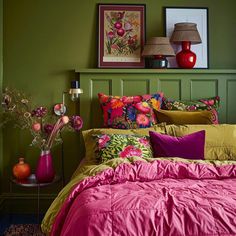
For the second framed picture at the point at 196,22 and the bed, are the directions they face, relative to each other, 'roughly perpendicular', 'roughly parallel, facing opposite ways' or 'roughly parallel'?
roughly parallel

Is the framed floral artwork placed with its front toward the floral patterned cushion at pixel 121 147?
yes

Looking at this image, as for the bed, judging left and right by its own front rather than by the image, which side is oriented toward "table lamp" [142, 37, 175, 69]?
back

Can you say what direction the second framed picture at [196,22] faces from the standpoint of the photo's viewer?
facing the viewer

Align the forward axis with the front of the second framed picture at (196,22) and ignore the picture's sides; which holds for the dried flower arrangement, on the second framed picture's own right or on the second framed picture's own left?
on the second framed picture's own right

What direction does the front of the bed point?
toward the camera

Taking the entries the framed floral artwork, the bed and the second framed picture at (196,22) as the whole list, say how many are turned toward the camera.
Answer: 3

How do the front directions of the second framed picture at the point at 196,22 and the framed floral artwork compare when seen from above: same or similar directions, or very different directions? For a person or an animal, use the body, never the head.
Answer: same or similar directions

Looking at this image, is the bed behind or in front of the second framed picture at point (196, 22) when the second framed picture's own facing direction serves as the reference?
in front
